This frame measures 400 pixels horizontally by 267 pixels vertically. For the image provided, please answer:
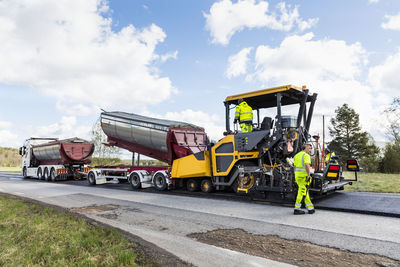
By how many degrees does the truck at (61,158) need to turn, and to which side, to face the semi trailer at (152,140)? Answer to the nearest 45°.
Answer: approximately 135° to its left

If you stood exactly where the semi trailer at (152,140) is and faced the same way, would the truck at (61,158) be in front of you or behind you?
in front

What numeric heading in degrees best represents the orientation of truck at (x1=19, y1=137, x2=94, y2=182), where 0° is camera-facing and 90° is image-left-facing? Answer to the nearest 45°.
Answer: approximately 135°

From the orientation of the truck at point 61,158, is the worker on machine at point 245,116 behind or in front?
behind

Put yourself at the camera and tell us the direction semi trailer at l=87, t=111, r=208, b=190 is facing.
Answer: facing away from the viewer and to the left of the viewer

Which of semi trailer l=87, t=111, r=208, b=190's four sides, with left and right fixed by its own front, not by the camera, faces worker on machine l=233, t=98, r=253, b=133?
back

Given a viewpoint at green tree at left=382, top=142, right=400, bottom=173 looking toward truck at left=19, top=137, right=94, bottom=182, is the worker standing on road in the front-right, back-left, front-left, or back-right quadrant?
front-left

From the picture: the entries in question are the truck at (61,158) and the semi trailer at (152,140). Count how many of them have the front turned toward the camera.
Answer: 0

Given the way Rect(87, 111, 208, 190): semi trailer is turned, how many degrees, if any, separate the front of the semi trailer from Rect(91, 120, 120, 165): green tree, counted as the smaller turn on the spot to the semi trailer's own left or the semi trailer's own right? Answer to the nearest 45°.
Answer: approximately 45° to the semi trailer's own right

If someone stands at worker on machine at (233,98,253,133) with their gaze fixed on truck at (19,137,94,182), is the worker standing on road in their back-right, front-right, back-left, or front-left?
back-left

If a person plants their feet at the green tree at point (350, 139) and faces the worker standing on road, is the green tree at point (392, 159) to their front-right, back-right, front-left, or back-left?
front-left

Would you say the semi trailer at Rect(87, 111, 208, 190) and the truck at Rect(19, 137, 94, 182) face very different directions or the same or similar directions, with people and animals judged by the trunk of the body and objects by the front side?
same or similar directions

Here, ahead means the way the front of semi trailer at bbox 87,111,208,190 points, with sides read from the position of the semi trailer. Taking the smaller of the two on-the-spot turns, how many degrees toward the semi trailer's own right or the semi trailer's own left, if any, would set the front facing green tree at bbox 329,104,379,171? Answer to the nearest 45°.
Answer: approximately 90° to the semi trailer's own right

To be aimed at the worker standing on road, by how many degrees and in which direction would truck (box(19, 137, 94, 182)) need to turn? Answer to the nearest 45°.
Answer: approximately 135° to its left

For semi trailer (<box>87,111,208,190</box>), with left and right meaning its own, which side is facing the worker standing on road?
back

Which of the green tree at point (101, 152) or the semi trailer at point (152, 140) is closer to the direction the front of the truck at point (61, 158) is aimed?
the green tree
